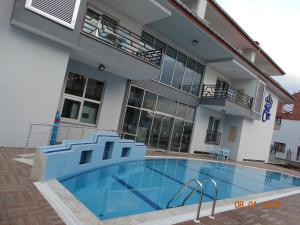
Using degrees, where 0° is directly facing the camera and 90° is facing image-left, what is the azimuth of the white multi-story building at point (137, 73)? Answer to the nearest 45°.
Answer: approximately 315°

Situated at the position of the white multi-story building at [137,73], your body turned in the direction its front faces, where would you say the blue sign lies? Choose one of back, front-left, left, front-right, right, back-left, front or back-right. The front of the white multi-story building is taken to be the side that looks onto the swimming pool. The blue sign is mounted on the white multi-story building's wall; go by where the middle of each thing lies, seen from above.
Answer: left
